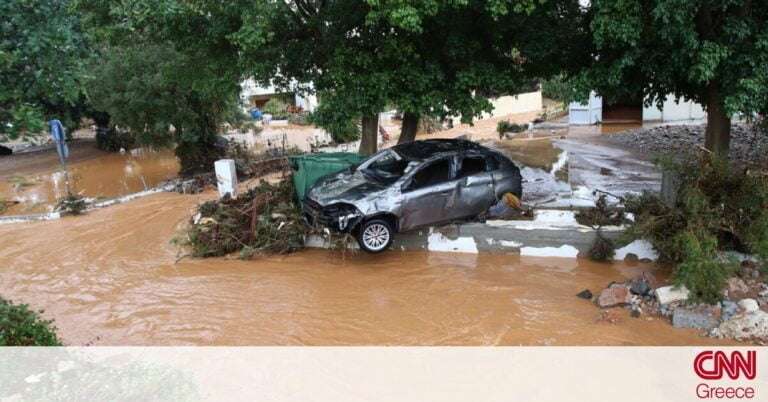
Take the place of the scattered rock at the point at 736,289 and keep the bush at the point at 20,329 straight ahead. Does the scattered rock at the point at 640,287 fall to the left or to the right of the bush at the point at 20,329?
right

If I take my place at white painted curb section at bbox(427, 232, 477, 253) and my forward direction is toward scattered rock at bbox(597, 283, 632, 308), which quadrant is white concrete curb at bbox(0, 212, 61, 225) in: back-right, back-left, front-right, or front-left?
back-right

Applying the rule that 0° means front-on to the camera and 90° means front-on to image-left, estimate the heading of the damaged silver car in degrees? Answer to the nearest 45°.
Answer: approximately 45°

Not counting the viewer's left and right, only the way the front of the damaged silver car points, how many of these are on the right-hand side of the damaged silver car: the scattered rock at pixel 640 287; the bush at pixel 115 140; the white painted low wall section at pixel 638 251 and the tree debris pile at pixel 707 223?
1

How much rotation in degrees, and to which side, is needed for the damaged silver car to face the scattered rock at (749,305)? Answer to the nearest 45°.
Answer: approximately 90° to its left

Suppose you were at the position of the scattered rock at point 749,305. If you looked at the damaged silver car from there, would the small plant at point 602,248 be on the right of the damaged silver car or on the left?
right

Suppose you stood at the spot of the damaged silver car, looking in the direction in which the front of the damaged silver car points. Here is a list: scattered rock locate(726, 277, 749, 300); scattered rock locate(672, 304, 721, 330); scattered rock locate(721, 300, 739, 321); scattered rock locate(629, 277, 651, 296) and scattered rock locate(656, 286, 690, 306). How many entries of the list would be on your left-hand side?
5

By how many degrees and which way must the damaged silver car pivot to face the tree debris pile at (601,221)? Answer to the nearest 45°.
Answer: approximately 135° to its left

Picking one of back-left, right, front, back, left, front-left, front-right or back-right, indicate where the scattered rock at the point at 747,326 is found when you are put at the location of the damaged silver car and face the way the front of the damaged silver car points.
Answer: left

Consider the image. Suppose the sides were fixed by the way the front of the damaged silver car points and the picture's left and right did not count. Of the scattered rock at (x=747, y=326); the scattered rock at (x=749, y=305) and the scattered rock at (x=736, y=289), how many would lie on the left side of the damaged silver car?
3

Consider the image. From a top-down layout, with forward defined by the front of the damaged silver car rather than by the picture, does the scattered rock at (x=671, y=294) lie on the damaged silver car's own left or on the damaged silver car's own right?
on the damaged silver car's own left

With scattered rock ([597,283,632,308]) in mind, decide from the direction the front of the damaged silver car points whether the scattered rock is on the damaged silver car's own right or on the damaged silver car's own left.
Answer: on the damaged silver car's own left

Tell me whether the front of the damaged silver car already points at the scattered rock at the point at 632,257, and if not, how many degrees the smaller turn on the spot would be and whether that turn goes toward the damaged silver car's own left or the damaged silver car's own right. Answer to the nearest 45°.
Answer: approximately 135° to the damaged silver car's own left

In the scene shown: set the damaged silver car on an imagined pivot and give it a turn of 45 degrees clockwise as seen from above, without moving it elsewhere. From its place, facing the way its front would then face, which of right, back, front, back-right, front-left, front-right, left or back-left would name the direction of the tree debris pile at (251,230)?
front

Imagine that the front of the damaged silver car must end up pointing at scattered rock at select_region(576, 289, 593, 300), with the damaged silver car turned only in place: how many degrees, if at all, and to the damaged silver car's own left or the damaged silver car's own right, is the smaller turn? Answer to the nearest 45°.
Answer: approximately 90° to the damaged silver car's own left

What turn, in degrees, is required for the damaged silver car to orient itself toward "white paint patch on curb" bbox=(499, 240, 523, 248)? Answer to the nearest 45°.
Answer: approximately 135° to its left

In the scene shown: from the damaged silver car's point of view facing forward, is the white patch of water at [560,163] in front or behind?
behind
